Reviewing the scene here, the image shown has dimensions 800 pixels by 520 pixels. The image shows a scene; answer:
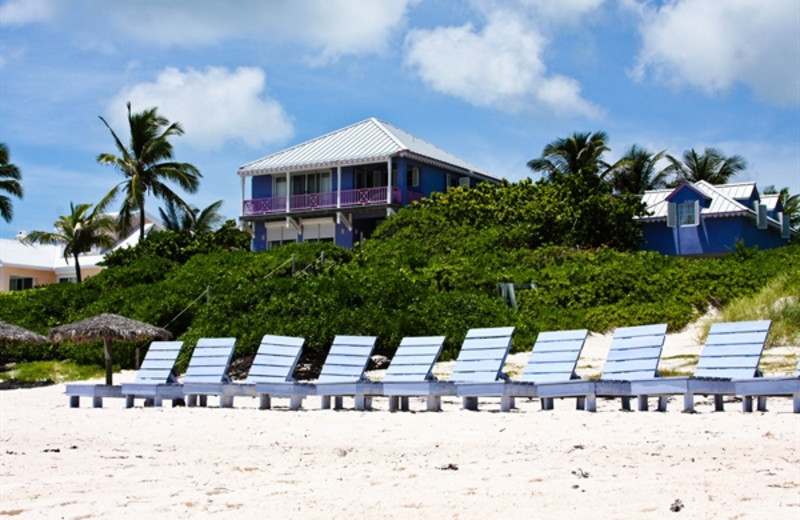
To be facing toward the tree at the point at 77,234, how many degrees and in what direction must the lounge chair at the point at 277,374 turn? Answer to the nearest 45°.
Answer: approximately 135° to its right

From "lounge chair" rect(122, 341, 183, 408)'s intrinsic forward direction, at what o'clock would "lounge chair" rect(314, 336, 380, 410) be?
"lounge chair" rect(314, 336, 380, 410) is roughly at 9 o'clock from "lounge chair" rect(122, 341, 183, 408).

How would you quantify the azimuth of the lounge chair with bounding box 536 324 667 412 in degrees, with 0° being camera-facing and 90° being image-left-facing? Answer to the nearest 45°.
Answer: approximately 45°

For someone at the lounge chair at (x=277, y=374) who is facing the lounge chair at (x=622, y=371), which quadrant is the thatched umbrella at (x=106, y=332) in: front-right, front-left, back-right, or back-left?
back-left

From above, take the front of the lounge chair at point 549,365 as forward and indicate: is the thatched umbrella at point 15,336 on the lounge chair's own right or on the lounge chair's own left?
on the lounge chair's own right

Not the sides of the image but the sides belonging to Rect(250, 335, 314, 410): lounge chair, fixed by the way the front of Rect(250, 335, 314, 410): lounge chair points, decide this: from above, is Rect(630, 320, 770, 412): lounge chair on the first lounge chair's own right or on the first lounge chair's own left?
on the first lounge chair's own left

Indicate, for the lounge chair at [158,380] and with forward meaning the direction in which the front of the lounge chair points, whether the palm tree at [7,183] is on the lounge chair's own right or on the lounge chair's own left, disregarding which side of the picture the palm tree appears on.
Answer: on the lounge chair's own right

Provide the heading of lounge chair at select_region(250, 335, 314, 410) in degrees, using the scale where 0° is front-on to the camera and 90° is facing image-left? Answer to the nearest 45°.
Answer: approximately 45°

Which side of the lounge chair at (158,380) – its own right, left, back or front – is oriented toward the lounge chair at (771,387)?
left
